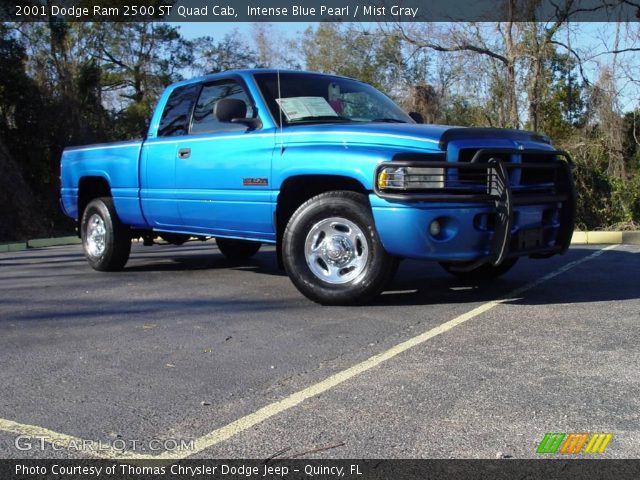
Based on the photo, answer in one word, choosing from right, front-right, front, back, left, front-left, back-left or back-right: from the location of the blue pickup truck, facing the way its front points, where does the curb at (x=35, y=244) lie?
back

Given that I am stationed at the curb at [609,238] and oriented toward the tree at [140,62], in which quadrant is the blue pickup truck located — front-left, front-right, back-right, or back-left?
back-left

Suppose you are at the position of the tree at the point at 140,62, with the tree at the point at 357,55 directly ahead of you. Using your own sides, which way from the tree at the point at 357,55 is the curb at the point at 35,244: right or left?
right

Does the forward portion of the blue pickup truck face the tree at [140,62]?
no

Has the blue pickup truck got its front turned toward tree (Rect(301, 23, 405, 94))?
no

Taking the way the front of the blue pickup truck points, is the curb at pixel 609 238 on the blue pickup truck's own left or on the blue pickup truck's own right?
on the blue pickup truck's own left

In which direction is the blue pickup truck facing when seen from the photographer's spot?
facing the viewer and to the right of the viewer

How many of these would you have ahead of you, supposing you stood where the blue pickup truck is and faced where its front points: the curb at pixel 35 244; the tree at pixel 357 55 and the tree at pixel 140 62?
0

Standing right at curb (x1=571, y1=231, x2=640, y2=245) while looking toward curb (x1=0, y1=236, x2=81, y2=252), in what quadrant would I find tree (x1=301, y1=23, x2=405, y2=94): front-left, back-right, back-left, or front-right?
front-right

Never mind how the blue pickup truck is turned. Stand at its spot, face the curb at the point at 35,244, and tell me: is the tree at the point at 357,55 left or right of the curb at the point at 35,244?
right
